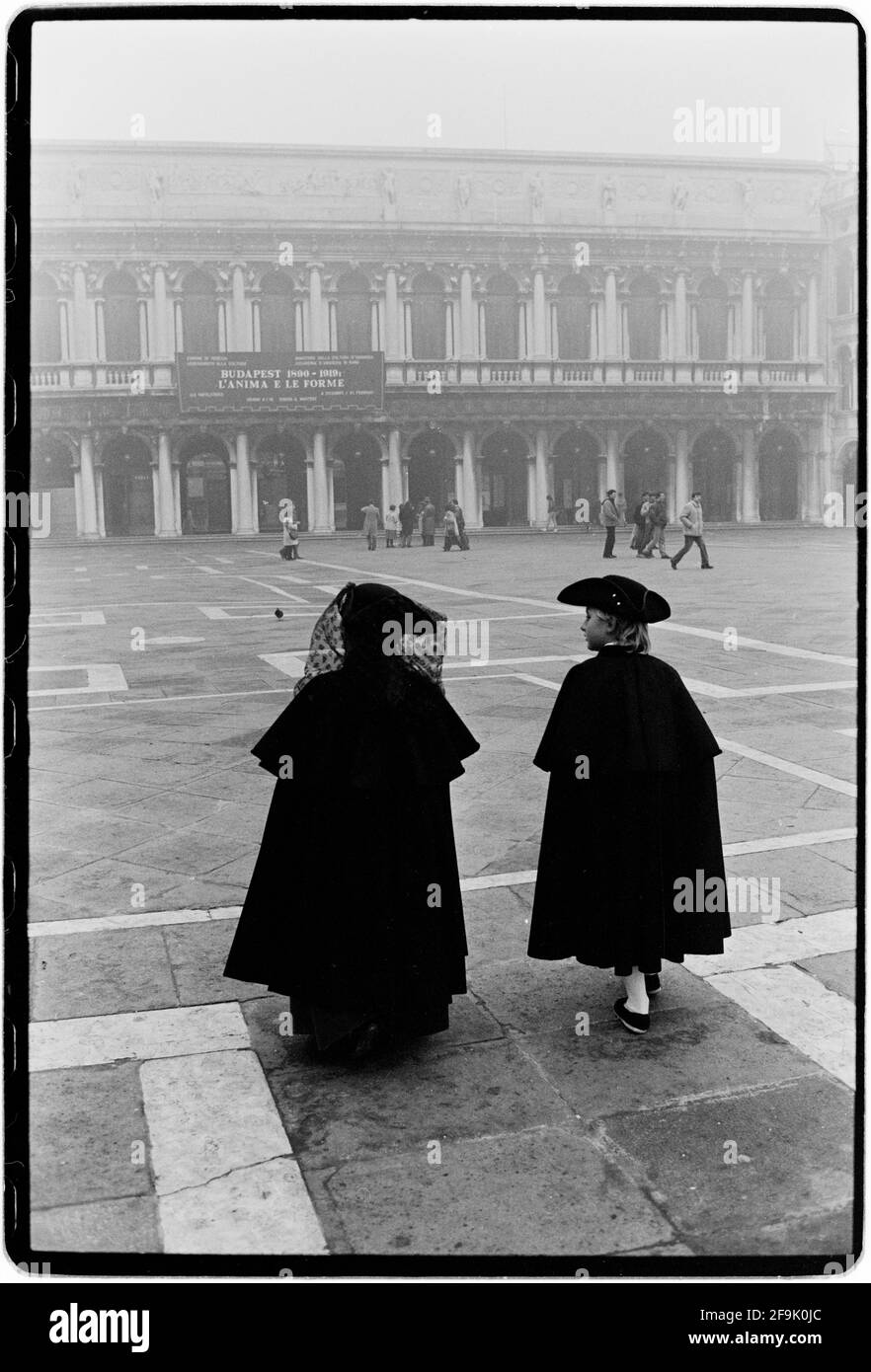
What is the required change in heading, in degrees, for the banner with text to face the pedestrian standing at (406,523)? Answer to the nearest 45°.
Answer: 0° — it already faces them

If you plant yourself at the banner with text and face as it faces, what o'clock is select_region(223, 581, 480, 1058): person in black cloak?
The person in black cloak is roughly at 12 o'clock from the banner with text.

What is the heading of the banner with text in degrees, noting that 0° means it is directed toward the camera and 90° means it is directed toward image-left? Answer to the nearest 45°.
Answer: approximately 0°
